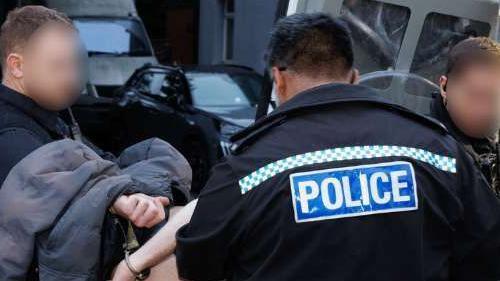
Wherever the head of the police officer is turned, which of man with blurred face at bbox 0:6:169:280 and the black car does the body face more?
the black car

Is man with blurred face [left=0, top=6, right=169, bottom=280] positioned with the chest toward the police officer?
yes

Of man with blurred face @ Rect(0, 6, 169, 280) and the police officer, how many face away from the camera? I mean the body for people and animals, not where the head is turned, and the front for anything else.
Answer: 1

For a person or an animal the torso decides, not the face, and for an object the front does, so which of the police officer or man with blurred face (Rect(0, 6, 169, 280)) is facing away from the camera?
the police officer

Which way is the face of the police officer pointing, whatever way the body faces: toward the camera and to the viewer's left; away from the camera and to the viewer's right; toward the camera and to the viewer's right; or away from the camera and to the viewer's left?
away from the camera and to the viewer's left

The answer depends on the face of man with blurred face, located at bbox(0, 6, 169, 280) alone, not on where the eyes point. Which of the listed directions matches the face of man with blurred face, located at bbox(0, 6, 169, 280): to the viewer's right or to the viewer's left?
to the viewer's right

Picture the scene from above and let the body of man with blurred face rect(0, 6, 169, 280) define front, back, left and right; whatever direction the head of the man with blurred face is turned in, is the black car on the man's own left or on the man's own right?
on the man's own left

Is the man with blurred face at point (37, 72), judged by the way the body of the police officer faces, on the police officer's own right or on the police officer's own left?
on the police officer's own left

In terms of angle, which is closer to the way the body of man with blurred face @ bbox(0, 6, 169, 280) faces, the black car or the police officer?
the police officer

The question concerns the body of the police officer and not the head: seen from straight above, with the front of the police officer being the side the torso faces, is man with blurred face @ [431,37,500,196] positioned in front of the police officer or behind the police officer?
in front

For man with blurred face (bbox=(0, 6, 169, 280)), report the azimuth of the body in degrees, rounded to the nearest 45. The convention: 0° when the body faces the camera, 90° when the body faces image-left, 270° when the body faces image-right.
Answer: approximately 315°

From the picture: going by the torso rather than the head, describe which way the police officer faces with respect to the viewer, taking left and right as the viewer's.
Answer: facing away from the viewer

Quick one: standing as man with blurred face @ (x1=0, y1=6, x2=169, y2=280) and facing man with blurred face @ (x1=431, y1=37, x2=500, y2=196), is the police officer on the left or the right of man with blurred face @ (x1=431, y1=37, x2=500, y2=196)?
right
